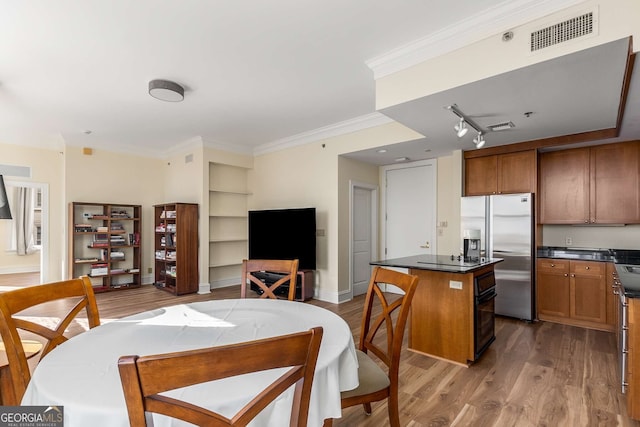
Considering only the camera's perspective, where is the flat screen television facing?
facing the viewer and to the left of the viewer

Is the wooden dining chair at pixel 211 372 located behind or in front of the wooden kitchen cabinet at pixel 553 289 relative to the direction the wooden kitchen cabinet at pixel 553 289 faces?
in front

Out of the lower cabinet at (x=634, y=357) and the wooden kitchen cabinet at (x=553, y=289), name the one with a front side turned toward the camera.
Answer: the wooden kitchen cabinet

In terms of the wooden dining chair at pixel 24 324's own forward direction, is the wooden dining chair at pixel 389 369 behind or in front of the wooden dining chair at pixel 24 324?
in front

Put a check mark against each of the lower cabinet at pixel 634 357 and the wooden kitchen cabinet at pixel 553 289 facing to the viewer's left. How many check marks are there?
1

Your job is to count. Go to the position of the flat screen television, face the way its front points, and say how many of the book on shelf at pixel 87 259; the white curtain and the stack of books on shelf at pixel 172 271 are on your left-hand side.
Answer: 0

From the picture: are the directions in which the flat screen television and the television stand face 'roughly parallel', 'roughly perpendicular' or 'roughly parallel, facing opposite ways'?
roughly parallel

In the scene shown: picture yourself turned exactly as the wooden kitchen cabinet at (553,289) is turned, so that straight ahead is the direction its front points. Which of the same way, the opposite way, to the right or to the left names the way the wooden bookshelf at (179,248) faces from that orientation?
the same way

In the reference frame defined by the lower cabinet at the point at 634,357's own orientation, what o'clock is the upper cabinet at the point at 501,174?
The upper cabinet is roughly at 2 o'clock from the lower cabinet.

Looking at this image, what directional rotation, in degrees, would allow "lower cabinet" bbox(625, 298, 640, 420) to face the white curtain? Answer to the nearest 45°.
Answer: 0° — it already faces it

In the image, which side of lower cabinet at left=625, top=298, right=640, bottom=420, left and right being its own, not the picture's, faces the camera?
left

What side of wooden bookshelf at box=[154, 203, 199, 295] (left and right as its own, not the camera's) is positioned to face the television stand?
left

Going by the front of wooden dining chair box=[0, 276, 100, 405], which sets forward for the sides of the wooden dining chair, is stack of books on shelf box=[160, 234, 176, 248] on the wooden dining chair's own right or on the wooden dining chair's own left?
on the wooden dining chair's own left

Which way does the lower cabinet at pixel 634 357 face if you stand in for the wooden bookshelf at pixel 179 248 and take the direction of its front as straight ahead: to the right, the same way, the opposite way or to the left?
to the right

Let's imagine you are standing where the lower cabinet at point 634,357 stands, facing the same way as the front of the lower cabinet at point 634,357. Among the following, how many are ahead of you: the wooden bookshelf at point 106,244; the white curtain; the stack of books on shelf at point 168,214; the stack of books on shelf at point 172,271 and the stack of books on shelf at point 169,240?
5

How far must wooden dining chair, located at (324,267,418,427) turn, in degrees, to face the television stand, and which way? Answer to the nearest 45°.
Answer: approximately 135° to its right

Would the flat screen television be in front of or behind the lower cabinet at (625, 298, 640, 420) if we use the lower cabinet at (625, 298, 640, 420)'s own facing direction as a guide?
in front

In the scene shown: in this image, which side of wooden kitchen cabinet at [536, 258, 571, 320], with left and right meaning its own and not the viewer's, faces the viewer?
front
